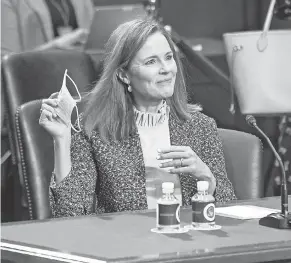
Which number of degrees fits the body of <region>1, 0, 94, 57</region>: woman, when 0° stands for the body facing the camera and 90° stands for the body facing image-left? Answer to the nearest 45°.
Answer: approximately 315°

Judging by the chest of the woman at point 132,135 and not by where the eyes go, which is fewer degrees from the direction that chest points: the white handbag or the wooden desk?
the wooden desk

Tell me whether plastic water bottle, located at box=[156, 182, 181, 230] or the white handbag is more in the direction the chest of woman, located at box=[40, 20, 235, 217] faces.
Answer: the plastic water bottle

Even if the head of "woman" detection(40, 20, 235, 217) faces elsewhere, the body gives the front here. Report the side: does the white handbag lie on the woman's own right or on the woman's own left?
on the woman's own left
